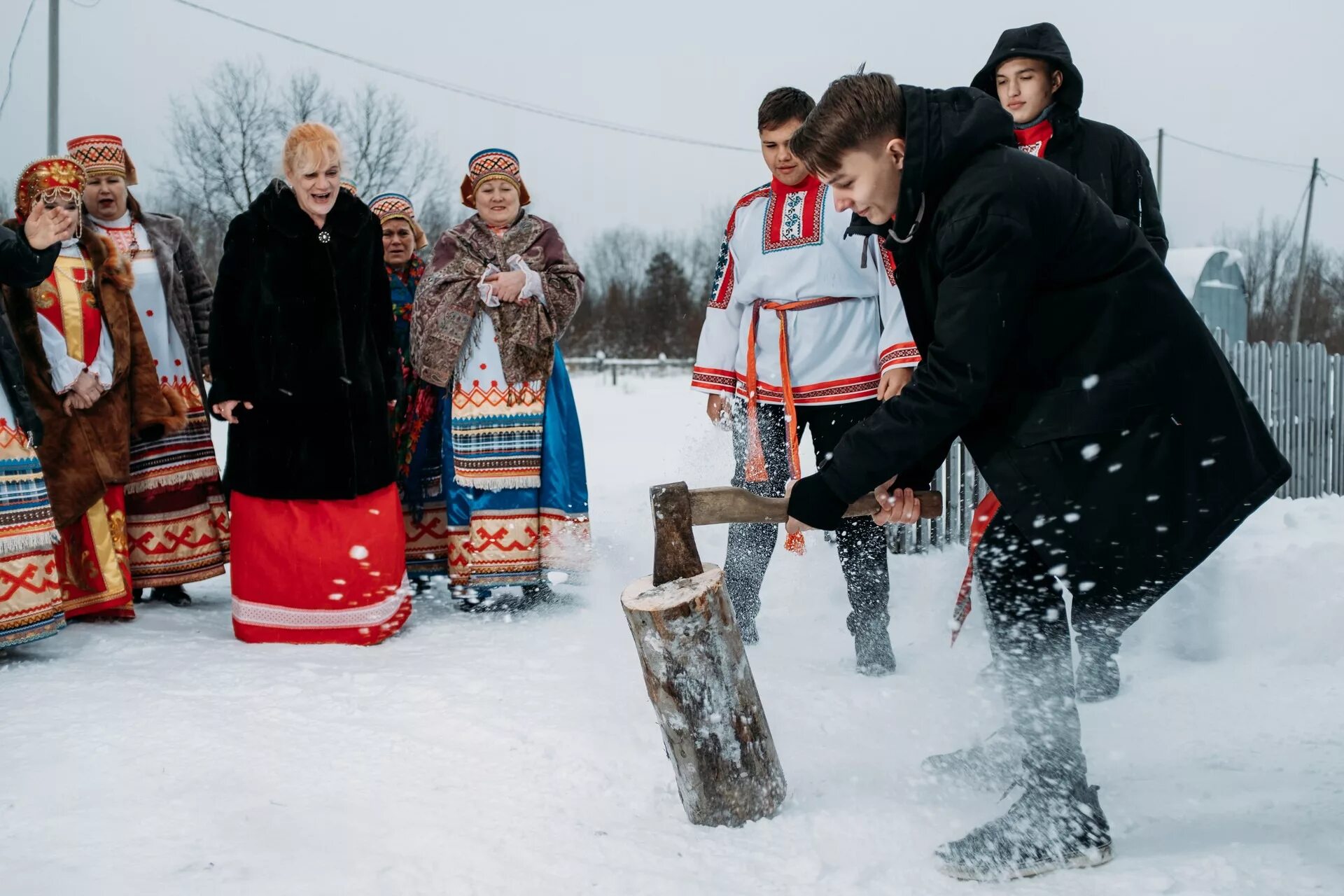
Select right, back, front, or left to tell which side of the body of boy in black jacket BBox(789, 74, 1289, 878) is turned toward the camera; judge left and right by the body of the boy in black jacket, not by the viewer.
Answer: left

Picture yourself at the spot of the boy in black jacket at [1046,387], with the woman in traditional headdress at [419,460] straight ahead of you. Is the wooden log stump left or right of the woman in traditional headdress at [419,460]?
left

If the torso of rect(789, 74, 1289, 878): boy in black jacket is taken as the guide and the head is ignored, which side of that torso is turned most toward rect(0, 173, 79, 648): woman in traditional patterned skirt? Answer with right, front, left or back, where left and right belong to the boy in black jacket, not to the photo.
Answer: front

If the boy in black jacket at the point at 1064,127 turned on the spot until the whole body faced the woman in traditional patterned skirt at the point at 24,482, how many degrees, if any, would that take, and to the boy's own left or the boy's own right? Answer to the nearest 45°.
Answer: approximately 45° to the boy's own right

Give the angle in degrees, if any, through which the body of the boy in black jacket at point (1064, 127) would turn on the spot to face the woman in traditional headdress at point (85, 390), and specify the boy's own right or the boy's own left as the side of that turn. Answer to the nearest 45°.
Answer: approximately 45° to the boy's own right

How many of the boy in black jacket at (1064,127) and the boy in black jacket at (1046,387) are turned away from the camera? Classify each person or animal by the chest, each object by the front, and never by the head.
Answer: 0

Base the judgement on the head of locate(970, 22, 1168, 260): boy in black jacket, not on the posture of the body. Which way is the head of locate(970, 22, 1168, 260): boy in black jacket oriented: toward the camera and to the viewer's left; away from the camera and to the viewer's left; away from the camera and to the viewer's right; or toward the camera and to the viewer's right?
toward the camera and to the viewer's left

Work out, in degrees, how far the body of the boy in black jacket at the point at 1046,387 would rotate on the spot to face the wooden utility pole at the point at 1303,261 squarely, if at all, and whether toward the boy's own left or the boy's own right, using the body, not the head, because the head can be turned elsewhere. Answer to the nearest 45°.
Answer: approximately 90° to the boy's own right

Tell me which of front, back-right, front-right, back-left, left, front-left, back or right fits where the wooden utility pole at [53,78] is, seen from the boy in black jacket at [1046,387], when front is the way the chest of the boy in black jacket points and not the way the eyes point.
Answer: front-right

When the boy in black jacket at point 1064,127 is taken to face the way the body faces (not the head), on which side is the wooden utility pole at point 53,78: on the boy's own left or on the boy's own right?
on the boy's own right
